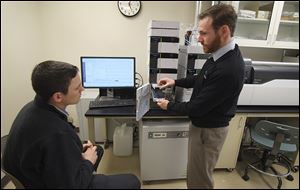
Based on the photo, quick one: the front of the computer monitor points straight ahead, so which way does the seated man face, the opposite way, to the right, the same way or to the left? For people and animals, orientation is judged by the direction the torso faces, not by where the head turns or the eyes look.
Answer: to the left

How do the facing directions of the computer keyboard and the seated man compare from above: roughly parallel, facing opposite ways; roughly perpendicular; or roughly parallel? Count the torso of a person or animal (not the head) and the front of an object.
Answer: roughly perpendicular

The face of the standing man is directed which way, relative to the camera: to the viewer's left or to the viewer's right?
to the viewer's left

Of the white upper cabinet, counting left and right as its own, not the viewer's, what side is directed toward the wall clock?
right

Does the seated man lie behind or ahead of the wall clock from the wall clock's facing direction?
ahead

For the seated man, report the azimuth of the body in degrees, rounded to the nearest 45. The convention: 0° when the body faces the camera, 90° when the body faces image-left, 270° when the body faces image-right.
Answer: approximately 270°

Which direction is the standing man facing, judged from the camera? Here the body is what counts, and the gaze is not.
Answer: to the viewer's left

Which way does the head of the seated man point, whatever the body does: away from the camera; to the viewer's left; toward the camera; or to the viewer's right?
to the viewer's right

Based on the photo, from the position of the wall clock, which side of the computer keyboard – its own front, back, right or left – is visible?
back
